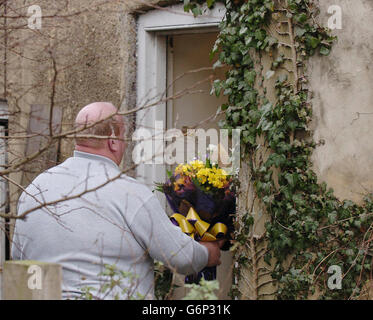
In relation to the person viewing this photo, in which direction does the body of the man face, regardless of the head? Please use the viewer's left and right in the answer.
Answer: facing away from the viewer and to the right of the viewer

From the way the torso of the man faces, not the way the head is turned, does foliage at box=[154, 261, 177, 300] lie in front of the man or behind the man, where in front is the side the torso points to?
in front

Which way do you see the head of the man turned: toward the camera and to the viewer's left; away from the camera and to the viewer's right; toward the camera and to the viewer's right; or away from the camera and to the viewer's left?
away from the camera and to the viewer's right
